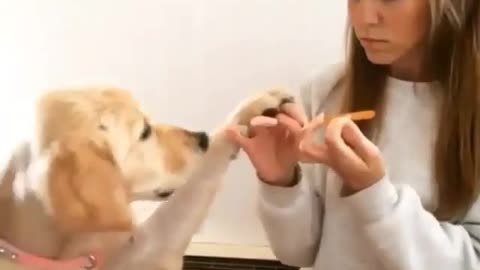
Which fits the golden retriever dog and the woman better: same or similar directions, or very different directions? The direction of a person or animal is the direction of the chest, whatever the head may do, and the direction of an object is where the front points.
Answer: very different directions

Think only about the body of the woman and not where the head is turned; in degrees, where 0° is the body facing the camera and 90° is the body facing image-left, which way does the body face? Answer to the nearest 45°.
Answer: approximately 45°

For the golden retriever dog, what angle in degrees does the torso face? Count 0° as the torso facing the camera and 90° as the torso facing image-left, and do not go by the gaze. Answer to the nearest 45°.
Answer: approximately 270°

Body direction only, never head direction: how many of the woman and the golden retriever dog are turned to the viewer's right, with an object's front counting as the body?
1

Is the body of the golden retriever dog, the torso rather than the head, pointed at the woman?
yes
